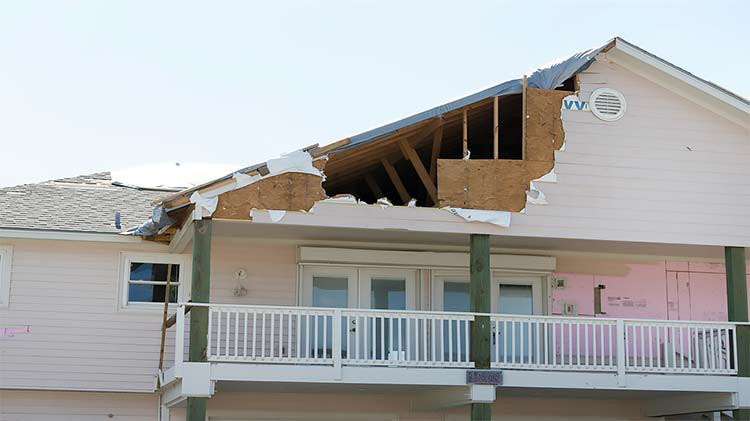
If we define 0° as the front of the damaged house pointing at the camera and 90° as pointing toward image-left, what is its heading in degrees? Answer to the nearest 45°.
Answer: approximately 0°
